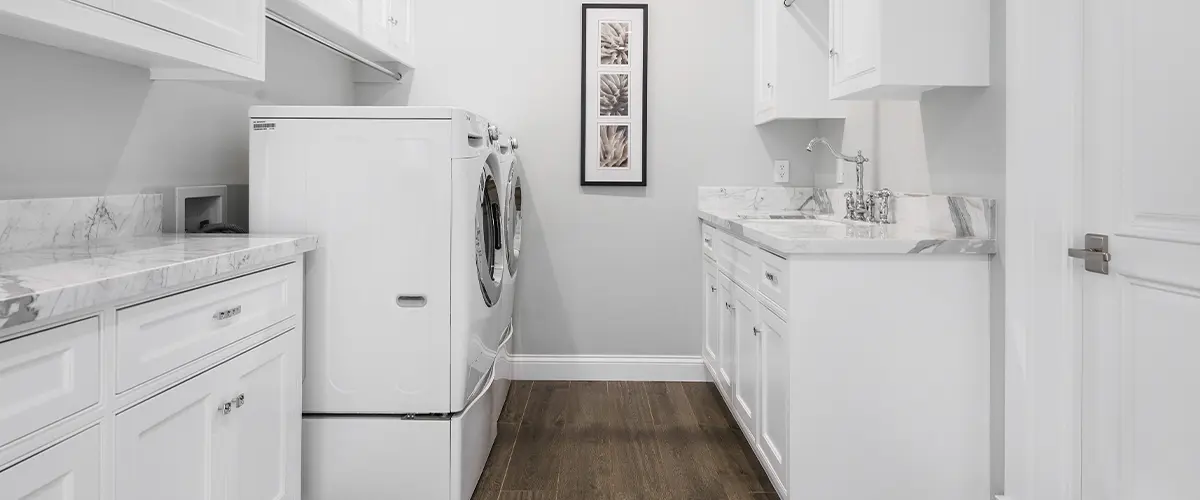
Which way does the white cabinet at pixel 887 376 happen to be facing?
to the viewer's left

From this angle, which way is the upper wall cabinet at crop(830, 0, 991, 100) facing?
to the viewer's left

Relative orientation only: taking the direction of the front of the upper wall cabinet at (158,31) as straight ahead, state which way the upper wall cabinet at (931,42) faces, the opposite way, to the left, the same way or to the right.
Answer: the opposite way

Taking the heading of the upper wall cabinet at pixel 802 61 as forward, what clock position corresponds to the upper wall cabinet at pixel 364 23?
the upper wall cabinet at pixel 364 23 is roughly at 11 o'clock from the upper wall cabinet at pixel 802 61.
